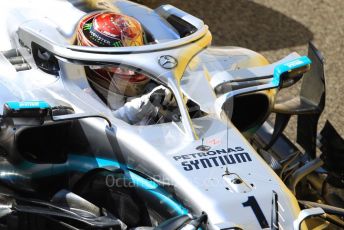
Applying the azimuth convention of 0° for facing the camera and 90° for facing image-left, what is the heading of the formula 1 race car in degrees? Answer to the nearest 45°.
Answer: approximately 315°
